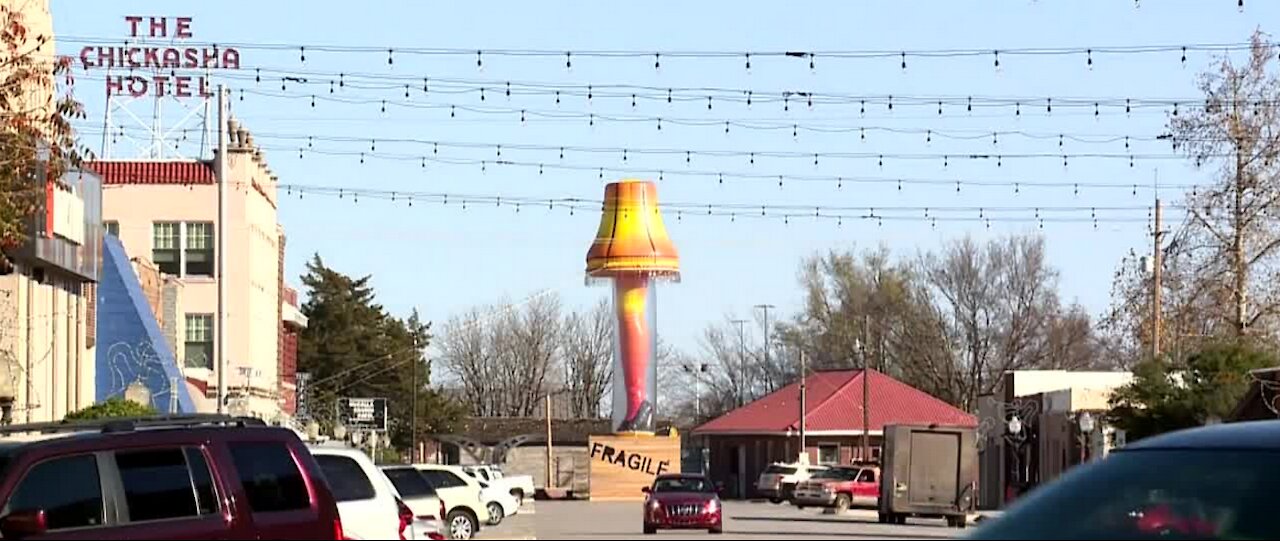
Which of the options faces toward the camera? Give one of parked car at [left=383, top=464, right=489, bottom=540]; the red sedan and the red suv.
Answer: the red sedan

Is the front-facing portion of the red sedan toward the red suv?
yes

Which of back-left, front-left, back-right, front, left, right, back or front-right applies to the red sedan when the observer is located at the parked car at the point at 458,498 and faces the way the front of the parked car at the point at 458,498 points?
back-right

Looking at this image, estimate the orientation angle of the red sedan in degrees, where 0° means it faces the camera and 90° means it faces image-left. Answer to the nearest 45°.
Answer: approximately 0°

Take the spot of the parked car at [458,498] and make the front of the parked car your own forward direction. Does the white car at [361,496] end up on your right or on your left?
on your left

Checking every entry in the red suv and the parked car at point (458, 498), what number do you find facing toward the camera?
0

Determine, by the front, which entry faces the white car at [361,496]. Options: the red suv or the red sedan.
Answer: the red sedan

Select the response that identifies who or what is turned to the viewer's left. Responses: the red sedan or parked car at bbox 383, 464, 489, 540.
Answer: the parked car

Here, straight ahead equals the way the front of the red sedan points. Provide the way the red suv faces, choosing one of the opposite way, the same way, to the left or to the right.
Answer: to the right

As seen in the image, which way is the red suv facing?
to the viewer's left

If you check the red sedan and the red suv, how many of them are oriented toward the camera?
1

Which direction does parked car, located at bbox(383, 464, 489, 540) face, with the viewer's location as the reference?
facing to the left of the viewer
